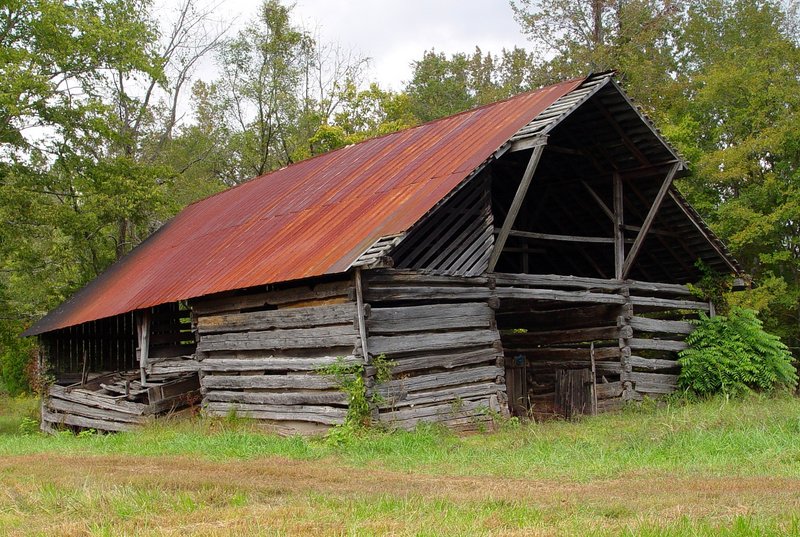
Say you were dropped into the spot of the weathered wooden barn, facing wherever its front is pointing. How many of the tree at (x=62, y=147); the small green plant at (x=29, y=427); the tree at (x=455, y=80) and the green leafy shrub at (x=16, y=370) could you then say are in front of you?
0

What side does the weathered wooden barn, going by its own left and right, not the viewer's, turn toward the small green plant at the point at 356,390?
right

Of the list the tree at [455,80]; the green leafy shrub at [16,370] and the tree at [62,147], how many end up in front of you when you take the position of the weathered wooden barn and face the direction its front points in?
0

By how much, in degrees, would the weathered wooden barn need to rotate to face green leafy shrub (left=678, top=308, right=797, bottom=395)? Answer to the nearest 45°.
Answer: approximately 45° to its left

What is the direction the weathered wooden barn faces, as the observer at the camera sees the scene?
facing the viewer and to the right of the viewer

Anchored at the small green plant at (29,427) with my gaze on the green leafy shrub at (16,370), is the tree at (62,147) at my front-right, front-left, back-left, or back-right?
front-right

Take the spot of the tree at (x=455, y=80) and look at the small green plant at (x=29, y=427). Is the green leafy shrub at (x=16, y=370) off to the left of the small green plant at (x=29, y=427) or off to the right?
right

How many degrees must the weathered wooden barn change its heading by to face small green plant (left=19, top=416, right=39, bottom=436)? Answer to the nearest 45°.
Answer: approximately 180°

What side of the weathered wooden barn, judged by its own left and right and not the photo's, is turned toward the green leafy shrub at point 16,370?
back

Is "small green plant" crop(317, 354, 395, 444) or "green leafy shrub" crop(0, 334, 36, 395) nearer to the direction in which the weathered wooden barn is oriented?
the small green plant

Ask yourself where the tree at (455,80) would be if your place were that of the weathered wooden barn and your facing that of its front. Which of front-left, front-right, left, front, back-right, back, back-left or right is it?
back-left

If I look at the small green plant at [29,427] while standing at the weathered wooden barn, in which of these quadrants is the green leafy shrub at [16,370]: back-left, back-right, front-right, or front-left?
front-right

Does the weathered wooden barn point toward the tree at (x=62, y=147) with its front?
no
